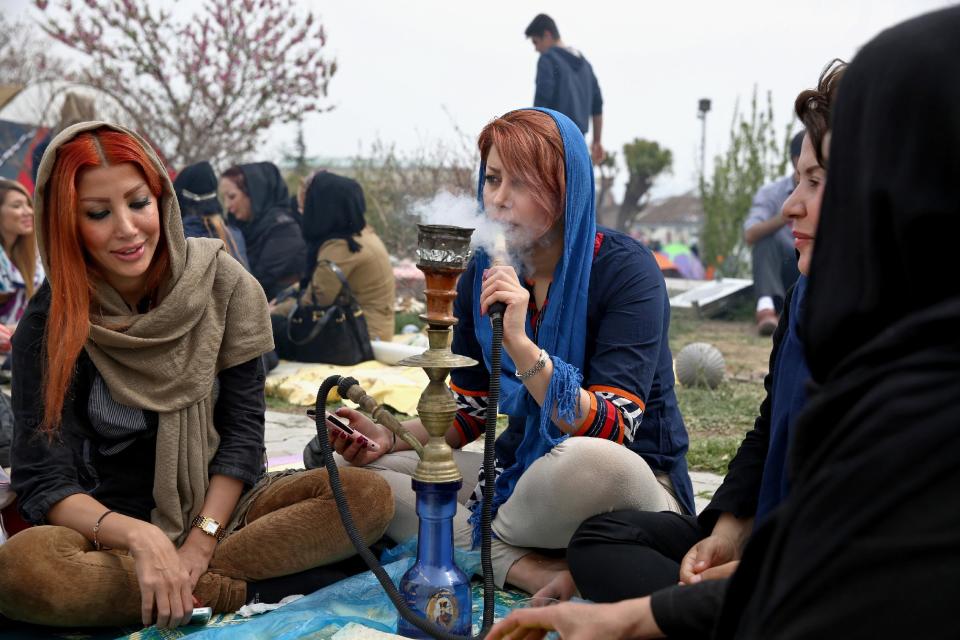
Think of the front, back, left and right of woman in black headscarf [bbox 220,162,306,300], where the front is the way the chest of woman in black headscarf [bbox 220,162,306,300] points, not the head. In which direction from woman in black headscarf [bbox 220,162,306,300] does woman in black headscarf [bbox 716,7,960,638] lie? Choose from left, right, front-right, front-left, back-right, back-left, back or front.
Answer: left

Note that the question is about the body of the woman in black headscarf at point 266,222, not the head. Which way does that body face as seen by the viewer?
to the viewer's left

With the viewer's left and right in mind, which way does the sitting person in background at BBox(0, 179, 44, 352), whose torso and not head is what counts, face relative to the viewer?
facing the viewer and to the right of the viewer

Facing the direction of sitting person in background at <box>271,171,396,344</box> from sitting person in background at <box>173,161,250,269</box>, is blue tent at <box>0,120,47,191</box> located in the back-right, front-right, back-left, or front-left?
back-left

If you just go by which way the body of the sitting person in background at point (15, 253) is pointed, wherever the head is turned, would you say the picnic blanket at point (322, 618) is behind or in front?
in front

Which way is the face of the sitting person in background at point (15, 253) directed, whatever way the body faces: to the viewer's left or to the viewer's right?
to the viewer's right

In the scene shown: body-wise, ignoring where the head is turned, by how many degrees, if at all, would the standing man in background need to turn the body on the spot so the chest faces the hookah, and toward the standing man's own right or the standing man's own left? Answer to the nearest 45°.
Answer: approximately 135° to the standing man's own left

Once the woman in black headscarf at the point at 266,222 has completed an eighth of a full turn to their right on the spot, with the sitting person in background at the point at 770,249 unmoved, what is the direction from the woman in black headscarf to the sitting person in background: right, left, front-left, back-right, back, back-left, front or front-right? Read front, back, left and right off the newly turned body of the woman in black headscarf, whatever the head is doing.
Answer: back-right

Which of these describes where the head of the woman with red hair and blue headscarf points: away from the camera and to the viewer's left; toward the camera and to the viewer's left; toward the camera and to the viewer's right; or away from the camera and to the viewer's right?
toward the camera and to the viewer's left

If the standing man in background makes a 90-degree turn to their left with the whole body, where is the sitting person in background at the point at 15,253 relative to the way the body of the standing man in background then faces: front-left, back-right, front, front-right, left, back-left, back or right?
front

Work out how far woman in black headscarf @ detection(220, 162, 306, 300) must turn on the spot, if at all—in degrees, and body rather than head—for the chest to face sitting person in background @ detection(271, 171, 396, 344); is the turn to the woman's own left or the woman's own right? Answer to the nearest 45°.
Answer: approximately 135° to the woman's own left

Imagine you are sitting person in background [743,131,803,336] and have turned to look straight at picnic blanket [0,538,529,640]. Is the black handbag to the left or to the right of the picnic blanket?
right

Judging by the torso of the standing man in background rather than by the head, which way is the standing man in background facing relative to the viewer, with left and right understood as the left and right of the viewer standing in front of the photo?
facing away from the viewer and to the left of the viewer
